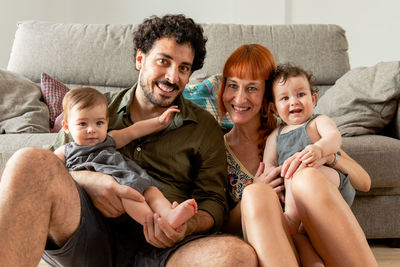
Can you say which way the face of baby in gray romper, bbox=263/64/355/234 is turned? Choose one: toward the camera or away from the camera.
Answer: toward the camera

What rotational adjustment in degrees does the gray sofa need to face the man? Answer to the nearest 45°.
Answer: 0° — it already faces them

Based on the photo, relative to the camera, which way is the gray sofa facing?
toward the camera

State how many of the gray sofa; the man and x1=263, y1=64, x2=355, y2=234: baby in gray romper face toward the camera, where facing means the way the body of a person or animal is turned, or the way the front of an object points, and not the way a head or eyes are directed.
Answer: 3

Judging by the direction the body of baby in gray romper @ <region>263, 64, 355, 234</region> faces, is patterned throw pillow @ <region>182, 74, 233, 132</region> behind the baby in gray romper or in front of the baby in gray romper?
behind

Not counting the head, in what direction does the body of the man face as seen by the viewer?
toward the camera

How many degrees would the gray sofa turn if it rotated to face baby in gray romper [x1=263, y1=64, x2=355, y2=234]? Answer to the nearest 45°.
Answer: approximately 45° to its left

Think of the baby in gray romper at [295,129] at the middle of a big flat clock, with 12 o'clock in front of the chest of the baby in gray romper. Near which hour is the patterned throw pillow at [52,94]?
The patterned throw pillow is roughly at 4 o'clock from the baby in gray romper.

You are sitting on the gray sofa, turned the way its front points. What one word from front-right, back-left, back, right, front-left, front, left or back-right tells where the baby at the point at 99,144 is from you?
front

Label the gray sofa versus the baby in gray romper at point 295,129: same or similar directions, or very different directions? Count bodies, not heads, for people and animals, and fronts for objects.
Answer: same or similar directions

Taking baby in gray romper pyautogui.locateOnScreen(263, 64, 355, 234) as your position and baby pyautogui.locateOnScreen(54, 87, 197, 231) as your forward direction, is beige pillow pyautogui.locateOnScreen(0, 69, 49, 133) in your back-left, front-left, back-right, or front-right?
front-right

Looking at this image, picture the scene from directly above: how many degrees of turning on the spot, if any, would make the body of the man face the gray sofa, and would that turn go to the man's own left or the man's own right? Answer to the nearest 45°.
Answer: approximately 180°

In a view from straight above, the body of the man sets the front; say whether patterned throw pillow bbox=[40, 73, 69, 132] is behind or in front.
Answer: behind
